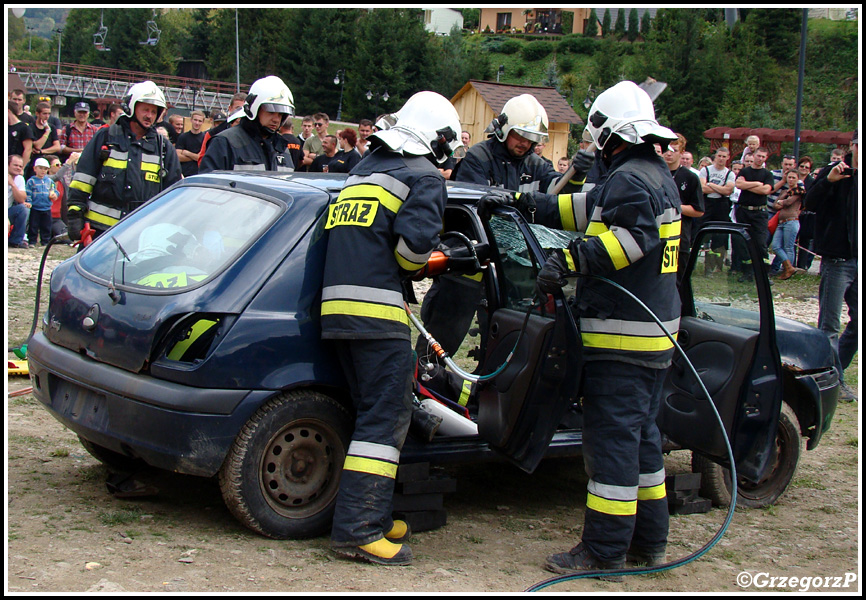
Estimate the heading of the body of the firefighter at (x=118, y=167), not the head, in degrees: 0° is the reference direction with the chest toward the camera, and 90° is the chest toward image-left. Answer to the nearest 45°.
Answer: approximately 315°

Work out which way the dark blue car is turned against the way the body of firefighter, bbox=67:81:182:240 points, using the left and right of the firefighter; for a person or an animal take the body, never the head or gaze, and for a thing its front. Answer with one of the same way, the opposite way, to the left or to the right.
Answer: to the left

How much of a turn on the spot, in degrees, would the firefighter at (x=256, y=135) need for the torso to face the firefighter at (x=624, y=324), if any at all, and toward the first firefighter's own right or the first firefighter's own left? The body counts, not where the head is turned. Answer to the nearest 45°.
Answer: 0° — they already face them

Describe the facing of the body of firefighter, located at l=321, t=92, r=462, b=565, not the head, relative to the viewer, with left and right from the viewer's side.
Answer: facing away from the viewer and to the right of the viewer

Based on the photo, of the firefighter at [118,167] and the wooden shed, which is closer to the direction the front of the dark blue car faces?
the wooden shed

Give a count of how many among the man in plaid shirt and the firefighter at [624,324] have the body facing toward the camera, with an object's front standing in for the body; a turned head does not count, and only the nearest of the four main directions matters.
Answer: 1

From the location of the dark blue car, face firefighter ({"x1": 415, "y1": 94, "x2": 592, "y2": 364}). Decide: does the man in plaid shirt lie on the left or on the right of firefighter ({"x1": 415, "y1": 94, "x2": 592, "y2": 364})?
left

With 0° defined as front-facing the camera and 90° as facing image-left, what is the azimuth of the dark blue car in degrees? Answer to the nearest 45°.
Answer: approximately 225°
